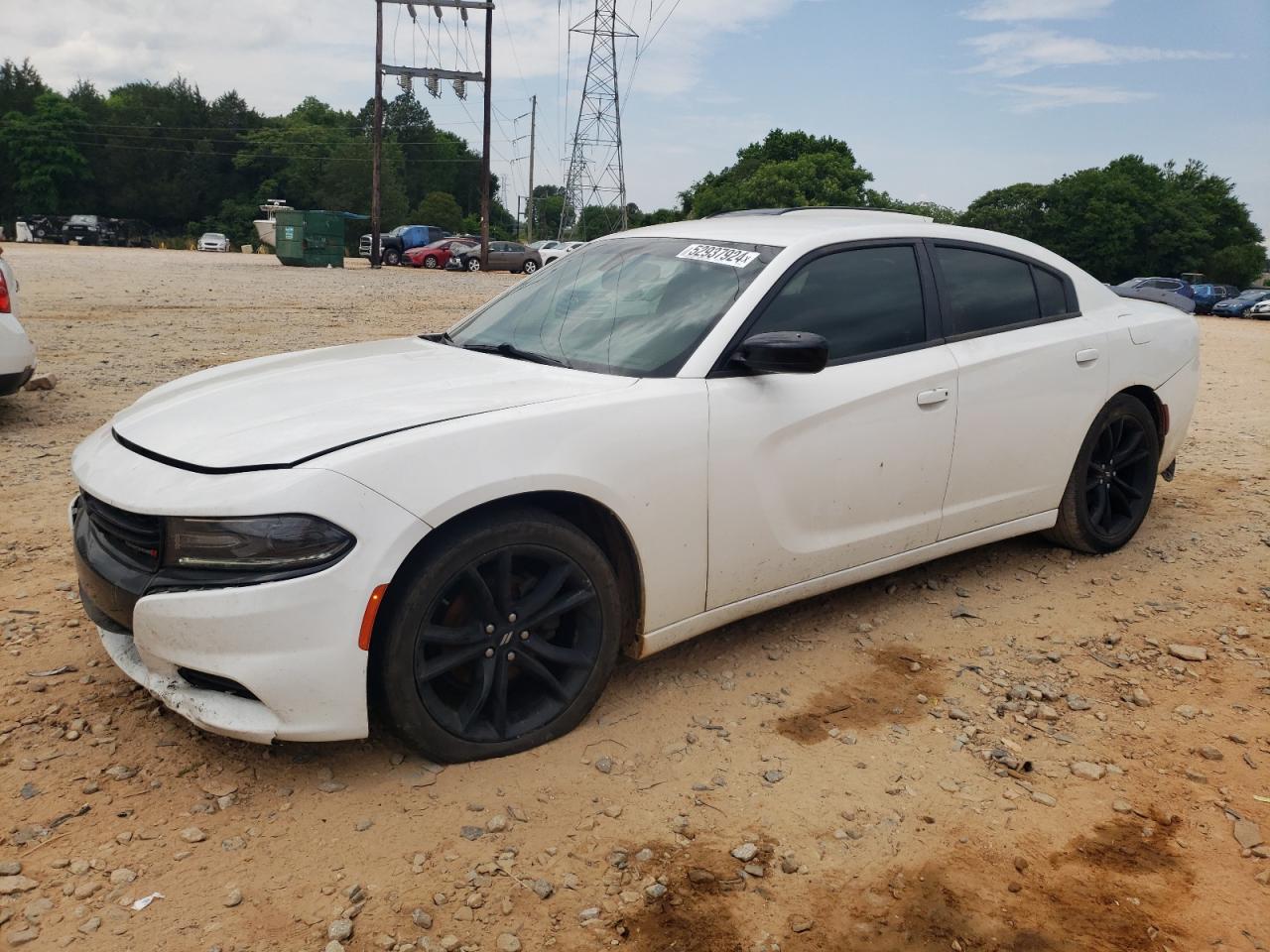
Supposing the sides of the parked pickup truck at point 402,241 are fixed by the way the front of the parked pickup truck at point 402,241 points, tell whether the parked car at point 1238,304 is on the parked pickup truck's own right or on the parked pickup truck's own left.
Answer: on the parked pickup truck's own left

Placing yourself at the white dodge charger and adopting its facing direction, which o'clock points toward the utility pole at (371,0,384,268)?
The utility pole is roughly at 4 o'clock from the white dodge charger.

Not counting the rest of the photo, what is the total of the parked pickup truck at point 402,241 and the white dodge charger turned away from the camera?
0

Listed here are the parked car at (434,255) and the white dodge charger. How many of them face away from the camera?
0

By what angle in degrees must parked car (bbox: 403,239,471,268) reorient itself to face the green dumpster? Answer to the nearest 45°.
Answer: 0° — it already faces it

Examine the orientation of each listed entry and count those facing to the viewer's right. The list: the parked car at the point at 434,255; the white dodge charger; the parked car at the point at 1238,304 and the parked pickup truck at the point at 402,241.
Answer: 0

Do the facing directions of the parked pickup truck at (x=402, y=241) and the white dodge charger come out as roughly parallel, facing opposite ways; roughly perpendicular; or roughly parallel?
roughly parallel

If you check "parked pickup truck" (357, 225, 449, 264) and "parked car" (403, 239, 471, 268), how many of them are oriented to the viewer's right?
0

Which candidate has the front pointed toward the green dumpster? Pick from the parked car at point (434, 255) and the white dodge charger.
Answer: the parked car

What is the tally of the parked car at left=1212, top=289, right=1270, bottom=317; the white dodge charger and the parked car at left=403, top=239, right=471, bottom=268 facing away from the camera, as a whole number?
0

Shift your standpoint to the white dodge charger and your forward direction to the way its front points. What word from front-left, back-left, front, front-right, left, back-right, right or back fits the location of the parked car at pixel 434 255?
back-right

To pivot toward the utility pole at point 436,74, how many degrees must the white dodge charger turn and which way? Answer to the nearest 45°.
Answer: approximately 135° to its right

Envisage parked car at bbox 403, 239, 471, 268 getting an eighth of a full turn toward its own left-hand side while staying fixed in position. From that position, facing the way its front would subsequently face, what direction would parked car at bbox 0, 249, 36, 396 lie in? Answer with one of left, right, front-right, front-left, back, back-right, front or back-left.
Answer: front

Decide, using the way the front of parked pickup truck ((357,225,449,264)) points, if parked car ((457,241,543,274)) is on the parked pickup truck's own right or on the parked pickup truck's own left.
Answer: on the parked pickup truck's own left

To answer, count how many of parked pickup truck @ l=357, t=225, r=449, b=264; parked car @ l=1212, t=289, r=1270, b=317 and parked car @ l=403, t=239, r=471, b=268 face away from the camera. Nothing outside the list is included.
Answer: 0

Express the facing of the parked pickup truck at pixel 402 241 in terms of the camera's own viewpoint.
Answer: facing the viewer and to the left of the viewer
